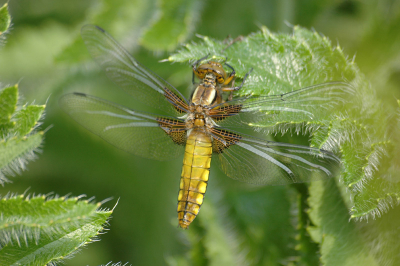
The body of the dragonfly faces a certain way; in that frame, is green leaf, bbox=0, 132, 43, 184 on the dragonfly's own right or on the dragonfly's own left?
on the dragonfly's own left

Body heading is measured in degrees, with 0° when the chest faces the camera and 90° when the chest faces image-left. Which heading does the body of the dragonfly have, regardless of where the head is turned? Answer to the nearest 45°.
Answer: approximately 180°

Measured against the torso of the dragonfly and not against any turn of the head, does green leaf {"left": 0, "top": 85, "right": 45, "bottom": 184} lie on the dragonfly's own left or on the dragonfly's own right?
on the dragonfly's own left

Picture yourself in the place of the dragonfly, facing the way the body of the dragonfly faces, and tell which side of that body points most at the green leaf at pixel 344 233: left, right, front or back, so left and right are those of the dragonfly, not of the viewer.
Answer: right
